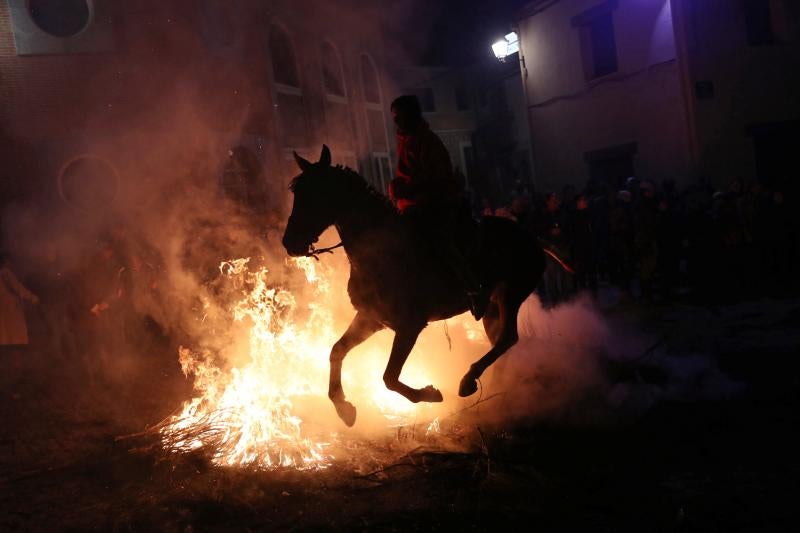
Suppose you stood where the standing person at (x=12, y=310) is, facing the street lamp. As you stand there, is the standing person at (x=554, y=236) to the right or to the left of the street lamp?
right

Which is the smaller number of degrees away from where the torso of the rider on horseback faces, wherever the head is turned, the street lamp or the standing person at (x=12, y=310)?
the standing person

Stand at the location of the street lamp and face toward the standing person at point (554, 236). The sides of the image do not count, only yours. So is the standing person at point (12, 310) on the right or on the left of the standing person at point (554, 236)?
right

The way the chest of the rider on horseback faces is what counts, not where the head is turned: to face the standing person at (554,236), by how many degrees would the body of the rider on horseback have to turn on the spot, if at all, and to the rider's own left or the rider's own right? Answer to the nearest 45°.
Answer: approximately 90° to the rider's own right

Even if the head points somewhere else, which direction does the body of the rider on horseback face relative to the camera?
to the viewer's left

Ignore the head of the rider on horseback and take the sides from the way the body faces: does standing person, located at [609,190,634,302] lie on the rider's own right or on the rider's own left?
on the rider's own right

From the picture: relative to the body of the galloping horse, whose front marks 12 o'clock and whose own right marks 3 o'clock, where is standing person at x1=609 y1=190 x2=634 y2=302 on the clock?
The standing person is roughly at 4 o'clock from the galloping horse.

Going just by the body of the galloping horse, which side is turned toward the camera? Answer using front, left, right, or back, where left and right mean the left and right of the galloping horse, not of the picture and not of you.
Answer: left

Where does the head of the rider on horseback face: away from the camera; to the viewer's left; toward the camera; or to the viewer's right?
to the viewer's left

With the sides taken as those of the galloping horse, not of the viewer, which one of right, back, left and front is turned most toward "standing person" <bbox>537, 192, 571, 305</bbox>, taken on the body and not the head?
right
